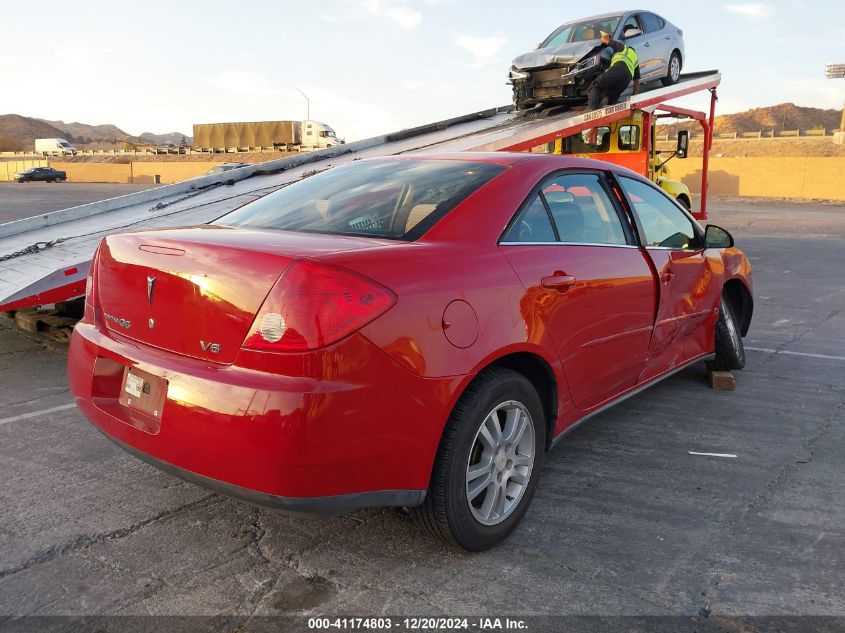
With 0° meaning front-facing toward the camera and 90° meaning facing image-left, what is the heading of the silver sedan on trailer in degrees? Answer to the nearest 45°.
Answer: approximately 45°

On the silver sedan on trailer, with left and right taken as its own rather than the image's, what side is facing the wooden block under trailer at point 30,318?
front

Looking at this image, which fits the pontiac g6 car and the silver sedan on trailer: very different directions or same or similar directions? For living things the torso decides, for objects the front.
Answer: very different directions

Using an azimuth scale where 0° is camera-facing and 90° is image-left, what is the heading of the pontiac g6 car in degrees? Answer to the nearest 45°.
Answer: approximately 225°

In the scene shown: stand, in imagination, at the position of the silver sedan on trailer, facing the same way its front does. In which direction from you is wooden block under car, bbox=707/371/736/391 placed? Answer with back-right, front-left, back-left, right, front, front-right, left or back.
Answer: front-left

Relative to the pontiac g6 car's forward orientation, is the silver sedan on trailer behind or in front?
in front
